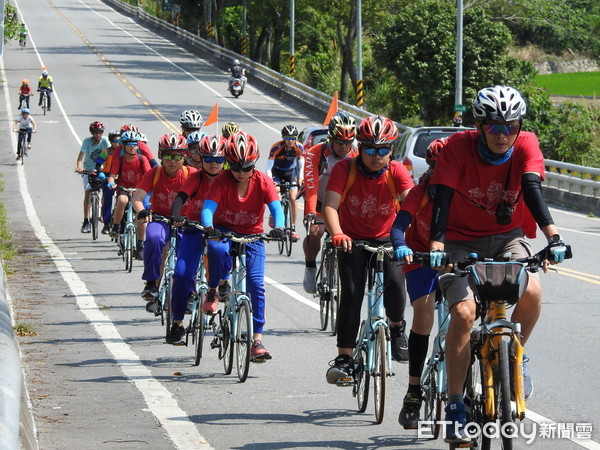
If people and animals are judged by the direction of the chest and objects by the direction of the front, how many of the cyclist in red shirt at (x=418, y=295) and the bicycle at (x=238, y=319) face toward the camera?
2

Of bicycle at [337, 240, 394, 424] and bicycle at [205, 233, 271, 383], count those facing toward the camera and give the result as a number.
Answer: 2

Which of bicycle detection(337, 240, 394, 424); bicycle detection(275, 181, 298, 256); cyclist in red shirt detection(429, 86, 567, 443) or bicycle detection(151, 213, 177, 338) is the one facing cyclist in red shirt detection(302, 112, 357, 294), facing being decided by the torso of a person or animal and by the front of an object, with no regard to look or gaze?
bicycle detection(275, 181, 298, 256)

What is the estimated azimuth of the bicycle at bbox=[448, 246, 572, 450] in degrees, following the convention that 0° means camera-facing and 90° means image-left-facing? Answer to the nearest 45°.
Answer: approximately 0°

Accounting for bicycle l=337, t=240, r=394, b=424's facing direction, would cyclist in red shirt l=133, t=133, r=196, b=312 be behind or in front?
behind

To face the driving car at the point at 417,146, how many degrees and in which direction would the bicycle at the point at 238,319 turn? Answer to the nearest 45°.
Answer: approximately 180°

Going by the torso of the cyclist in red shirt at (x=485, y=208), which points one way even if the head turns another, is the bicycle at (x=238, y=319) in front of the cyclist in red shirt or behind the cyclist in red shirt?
behind

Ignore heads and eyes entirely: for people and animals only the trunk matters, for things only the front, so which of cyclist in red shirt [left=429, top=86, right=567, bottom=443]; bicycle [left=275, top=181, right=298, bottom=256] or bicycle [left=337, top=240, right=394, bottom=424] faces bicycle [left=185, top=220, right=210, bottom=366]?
bicycle [left=275, top=181, right=298, bottom=256]

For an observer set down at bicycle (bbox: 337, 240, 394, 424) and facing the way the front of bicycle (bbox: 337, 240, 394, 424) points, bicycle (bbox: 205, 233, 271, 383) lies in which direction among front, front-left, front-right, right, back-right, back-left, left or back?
back-right

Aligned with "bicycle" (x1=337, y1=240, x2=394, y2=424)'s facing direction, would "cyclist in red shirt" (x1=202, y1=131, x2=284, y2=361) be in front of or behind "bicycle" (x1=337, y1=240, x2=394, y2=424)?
behind

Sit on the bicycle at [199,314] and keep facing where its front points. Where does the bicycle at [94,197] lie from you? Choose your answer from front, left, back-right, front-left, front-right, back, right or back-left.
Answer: back
